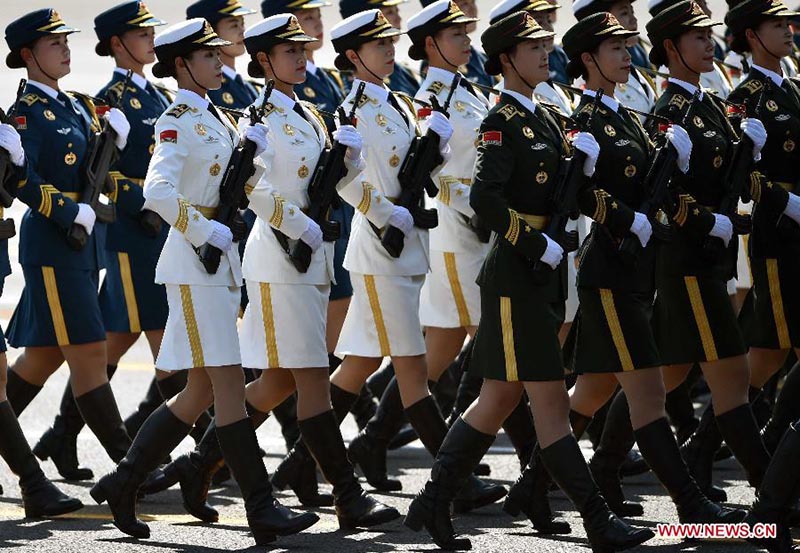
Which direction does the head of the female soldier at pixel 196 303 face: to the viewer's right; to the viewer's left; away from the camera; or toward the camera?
to the viewer's right

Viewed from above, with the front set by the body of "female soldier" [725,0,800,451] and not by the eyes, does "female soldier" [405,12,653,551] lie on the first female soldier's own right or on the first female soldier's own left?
on the first female soldier's own right

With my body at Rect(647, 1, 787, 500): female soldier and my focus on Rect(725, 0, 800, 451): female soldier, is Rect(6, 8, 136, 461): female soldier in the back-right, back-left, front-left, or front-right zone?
back-left

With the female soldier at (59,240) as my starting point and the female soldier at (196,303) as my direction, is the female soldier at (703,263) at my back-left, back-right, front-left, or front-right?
front-left

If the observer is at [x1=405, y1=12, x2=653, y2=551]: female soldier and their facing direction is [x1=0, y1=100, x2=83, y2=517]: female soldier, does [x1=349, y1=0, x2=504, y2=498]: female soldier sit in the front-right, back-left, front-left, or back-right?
front-right

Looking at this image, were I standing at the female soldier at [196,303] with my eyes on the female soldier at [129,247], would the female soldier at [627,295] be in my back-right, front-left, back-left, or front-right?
back-right

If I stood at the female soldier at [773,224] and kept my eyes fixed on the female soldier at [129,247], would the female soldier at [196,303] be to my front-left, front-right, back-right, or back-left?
front-left

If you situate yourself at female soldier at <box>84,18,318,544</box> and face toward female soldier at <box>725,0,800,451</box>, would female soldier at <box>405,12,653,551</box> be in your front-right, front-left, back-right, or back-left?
front-right
